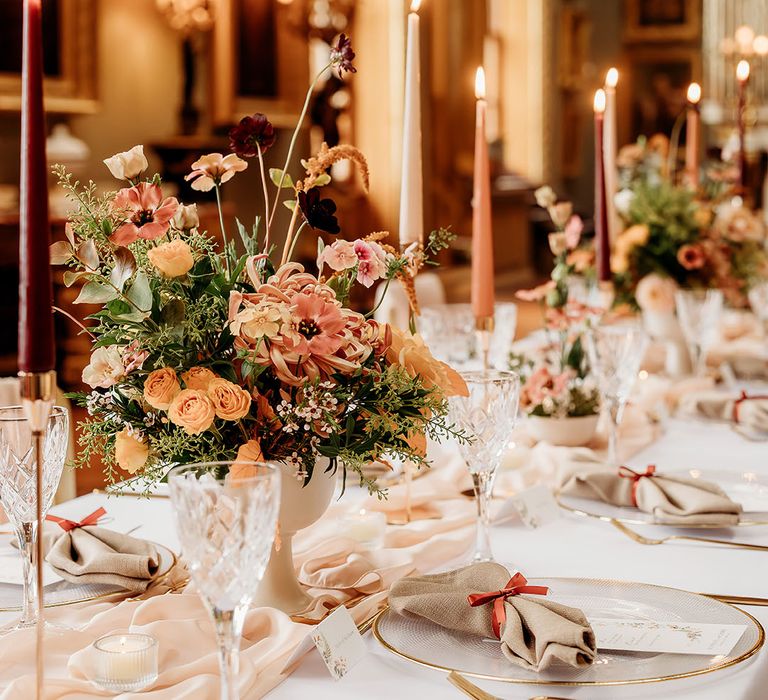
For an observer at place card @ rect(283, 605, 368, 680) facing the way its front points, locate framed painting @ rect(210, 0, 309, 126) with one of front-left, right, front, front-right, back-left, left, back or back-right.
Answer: back-left

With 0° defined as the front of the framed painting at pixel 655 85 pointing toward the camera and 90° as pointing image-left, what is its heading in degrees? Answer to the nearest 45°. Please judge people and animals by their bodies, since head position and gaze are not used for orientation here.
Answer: approximately 0°

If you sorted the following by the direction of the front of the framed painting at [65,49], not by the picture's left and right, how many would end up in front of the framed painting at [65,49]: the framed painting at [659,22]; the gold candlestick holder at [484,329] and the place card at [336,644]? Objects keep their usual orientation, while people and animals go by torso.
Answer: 2

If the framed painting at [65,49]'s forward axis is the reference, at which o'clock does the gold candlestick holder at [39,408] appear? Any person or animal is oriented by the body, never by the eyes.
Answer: The gold candlestick holder is roughly at 12 o'clock from the framed painting.

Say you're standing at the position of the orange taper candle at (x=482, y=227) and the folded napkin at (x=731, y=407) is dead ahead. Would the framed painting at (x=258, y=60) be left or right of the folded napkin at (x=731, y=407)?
left

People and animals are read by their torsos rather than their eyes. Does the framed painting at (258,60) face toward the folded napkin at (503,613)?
yes

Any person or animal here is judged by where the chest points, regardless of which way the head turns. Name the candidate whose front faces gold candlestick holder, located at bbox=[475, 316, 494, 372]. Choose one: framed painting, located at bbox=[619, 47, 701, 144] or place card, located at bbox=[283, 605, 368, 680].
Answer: the framed painting

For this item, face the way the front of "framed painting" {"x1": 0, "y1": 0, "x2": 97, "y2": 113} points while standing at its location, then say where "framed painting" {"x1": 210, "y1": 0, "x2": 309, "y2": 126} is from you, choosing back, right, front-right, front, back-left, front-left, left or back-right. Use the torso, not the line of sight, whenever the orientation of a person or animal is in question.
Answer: back-left

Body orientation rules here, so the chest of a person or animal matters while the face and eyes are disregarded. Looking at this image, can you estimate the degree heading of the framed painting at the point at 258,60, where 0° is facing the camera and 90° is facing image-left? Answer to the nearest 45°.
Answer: approximately 0°
